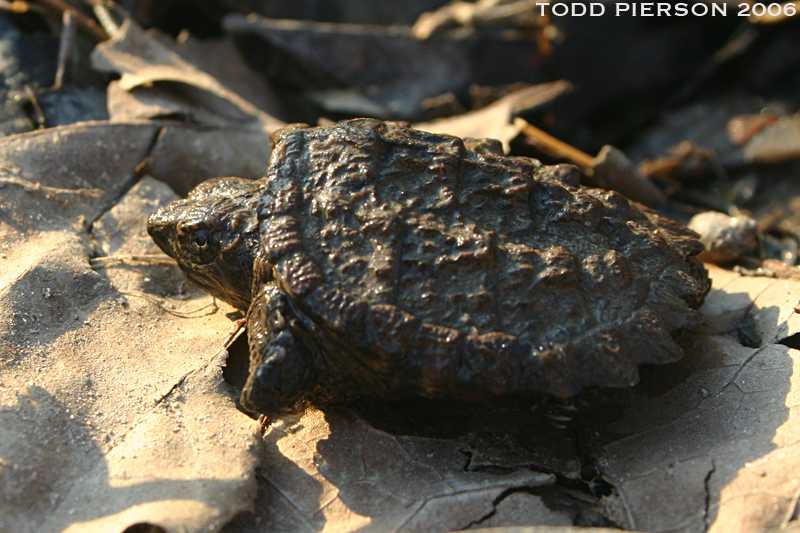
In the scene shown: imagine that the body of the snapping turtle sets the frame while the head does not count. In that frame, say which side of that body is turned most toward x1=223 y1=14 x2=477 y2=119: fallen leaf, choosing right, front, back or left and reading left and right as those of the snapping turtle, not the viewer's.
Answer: right

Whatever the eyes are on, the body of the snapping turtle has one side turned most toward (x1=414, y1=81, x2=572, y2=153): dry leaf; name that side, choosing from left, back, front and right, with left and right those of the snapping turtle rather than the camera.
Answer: right

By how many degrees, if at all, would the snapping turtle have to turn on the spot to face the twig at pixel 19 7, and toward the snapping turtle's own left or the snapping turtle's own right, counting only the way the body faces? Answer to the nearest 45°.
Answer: approximately 45° to the snapping turtle's own right

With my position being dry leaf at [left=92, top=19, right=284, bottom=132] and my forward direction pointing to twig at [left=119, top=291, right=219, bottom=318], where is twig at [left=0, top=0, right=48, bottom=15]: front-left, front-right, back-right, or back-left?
back-right

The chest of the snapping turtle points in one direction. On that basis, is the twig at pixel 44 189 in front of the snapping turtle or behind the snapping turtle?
in front

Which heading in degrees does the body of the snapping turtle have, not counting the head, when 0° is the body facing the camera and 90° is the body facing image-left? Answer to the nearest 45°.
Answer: approximately 90°

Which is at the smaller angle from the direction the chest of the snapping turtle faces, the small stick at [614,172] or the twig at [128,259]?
the twig

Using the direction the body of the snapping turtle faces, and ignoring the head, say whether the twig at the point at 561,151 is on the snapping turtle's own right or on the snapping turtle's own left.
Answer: on the snapping turtle's own right

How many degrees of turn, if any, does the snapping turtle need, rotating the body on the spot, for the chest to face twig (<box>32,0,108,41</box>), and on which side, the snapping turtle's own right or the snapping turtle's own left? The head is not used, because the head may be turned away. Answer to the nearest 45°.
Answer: approximately 45° to the snapping turtle's own right

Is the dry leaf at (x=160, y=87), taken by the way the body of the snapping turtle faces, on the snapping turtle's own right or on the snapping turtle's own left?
on the snapping turtle's own right

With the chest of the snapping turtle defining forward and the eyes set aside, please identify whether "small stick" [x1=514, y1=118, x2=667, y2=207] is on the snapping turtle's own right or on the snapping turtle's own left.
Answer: on the snapping turtle's own right
